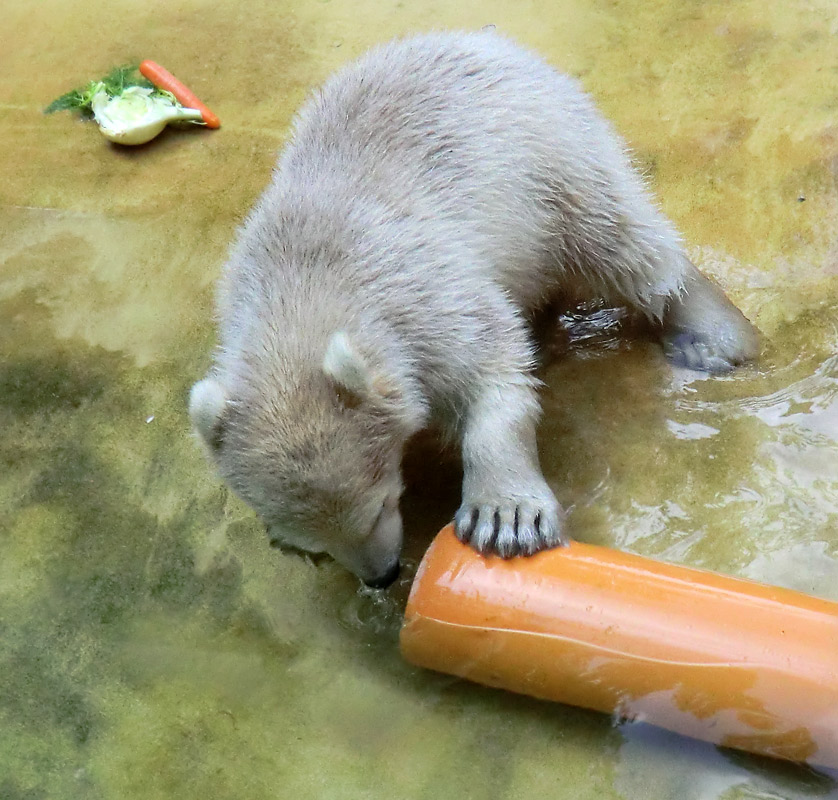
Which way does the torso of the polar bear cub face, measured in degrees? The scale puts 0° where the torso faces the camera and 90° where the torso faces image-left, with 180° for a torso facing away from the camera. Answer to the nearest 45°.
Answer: approximately 45°

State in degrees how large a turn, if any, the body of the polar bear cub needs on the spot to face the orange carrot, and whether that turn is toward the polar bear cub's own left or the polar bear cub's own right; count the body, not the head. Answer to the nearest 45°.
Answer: approximately 90° to the polar bear cub's own right

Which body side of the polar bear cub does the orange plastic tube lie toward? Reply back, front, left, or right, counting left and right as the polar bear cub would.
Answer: left

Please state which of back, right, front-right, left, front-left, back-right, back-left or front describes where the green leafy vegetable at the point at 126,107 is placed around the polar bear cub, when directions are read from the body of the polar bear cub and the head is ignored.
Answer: right
